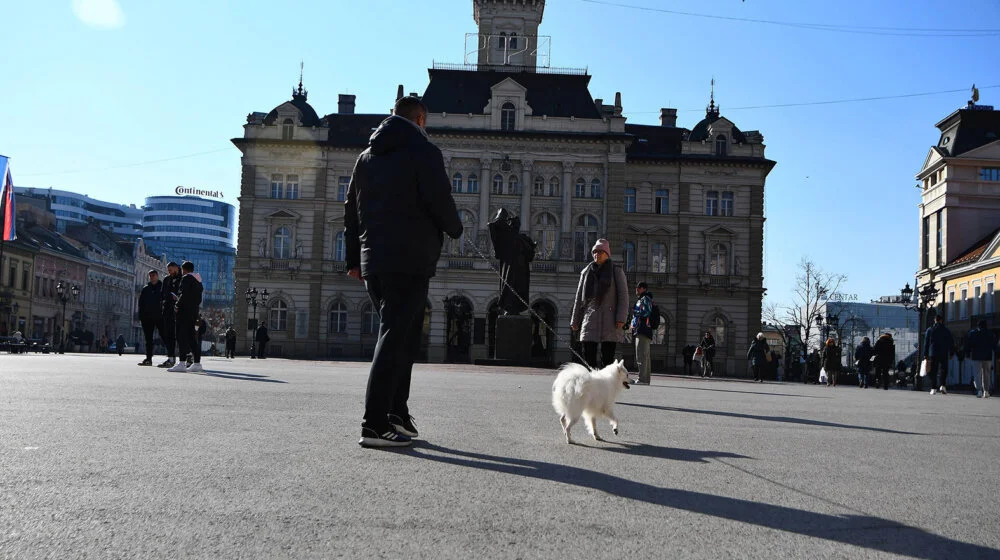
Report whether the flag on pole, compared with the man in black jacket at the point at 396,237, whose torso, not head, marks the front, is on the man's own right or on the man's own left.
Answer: on the man's own left

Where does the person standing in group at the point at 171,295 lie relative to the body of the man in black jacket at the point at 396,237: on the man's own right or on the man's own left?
on the man's own left

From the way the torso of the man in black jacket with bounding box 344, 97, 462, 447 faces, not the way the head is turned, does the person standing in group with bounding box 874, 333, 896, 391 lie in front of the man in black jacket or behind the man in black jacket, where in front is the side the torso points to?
in front

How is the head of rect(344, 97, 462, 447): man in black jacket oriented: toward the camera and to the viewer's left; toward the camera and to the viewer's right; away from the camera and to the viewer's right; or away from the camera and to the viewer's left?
away from the camera and to the viewer's right

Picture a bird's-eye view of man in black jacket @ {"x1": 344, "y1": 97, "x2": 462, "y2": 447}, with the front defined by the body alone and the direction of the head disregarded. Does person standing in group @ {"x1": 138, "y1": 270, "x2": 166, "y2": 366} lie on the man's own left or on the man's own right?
on the man's own left

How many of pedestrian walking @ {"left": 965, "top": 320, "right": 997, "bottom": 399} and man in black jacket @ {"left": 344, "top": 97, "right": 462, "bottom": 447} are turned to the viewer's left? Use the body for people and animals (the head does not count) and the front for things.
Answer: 0

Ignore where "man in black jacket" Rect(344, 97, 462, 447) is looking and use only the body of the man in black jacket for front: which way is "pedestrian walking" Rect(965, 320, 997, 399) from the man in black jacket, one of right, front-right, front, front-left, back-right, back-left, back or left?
front

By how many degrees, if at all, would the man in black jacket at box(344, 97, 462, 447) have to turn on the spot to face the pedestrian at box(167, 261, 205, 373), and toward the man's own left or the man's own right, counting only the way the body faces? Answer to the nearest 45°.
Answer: approximately 45° to the man's own left

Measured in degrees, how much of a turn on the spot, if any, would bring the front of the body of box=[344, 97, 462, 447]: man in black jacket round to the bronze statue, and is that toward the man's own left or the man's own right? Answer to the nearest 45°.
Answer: approximately 45° to the man's own left

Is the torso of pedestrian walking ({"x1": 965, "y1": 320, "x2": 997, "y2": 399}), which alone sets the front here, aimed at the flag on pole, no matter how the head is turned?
no
